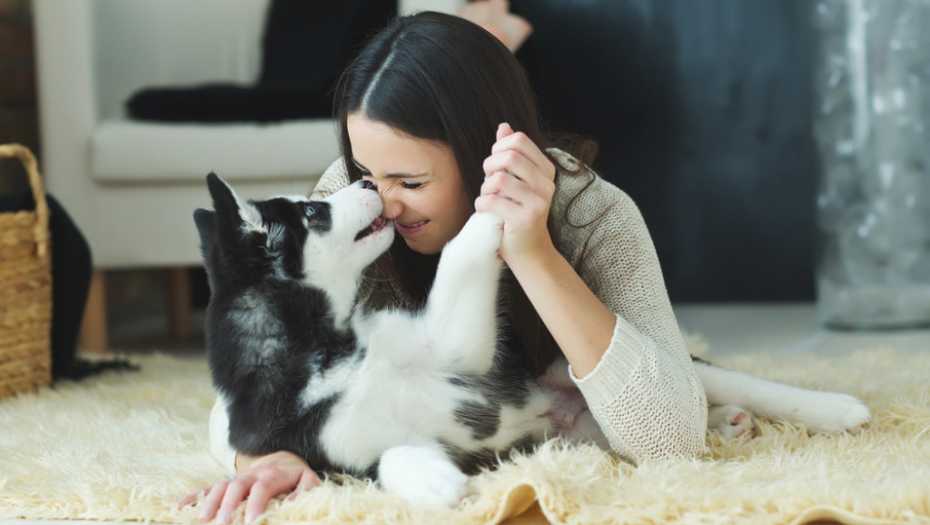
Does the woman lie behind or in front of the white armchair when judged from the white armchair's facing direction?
in front

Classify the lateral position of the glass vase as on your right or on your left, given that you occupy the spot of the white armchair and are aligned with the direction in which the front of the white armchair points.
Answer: on your left

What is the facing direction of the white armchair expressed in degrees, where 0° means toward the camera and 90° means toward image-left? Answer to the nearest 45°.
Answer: approximately 0°

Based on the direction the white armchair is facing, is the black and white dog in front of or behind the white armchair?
in front
